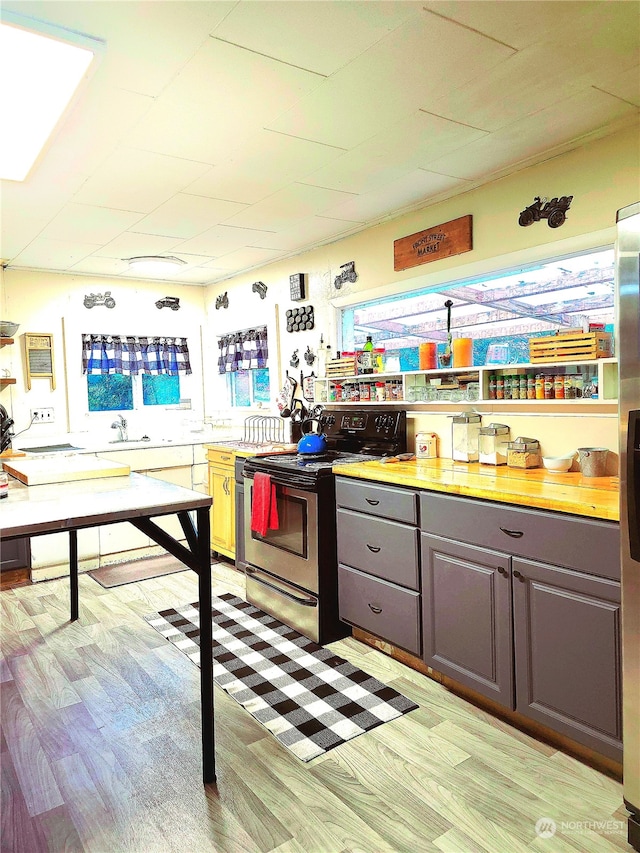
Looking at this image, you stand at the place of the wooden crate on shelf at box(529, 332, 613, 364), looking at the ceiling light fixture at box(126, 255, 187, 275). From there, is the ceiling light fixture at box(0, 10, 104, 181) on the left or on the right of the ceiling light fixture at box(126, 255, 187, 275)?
left

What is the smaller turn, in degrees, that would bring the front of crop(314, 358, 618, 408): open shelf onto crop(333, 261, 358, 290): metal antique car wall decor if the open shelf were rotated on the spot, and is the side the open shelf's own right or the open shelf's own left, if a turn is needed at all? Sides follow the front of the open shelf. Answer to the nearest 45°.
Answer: approximately 90° to the open shelf's own right

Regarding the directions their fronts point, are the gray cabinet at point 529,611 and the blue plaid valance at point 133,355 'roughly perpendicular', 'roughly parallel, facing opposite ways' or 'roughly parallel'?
roughly perpendicular

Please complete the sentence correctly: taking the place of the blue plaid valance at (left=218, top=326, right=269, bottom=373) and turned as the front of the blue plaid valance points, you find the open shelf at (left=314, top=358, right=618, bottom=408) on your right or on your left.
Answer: on your left

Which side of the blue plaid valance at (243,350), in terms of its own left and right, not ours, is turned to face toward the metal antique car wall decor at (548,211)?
left

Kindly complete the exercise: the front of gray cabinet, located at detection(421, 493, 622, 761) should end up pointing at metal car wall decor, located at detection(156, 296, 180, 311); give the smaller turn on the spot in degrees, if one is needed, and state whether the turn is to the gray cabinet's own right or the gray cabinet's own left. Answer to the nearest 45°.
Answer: approximately 90° to the gray cabinet's own right

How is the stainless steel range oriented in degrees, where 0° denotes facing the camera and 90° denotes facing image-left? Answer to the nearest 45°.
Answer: approximately 45°
